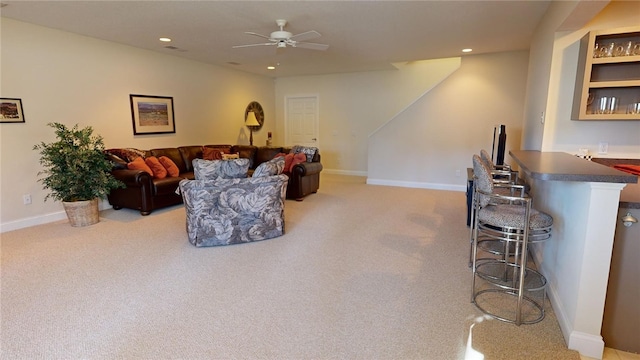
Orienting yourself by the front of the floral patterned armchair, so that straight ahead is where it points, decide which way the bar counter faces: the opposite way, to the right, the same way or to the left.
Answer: to the left

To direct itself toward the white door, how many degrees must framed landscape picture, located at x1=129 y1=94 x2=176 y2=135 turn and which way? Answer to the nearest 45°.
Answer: approximately 90° to its left

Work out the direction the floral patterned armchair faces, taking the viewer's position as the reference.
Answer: facing away from the viewer

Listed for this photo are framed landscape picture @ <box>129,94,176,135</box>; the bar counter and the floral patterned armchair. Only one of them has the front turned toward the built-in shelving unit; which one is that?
the framed landscape picture

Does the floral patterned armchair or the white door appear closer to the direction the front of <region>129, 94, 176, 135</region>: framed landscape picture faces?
the floral patterned armchair

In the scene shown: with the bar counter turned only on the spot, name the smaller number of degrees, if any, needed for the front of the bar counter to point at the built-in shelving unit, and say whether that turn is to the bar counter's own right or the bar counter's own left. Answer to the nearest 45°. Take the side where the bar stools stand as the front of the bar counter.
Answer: approximately 135° to the bar counter's own right

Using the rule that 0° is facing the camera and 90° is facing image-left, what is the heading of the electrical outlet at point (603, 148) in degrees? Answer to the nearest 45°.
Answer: approximately 0°

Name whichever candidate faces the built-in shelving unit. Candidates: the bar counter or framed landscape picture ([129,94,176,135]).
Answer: the framed landscape picture

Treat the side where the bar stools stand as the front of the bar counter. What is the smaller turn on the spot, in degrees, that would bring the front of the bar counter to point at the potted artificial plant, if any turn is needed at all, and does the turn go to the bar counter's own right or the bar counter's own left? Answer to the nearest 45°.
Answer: approximately 45° to the bar counter's own right

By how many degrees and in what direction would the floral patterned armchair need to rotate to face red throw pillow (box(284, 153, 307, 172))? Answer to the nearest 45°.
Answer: approximately 45° to its right
